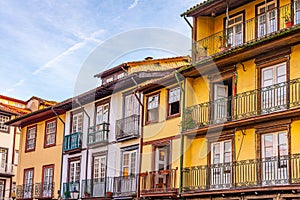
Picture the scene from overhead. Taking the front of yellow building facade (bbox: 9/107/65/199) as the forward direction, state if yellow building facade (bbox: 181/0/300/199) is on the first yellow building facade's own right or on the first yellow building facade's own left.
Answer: on the first yellow building facade's own left

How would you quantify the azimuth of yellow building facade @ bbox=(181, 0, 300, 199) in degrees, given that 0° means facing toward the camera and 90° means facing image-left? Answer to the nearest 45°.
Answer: approximately 45°

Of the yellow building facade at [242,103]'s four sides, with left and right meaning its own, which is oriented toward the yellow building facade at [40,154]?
right

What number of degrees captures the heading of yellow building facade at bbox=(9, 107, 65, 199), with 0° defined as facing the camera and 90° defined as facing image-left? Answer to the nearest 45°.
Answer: approximately 45°

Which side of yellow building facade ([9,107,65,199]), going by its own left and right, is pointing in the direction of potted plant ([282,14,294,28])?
left

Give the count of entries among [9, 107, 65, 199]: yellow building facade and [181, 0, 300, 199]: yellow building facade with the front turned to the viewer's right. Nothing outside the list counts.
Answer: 0
